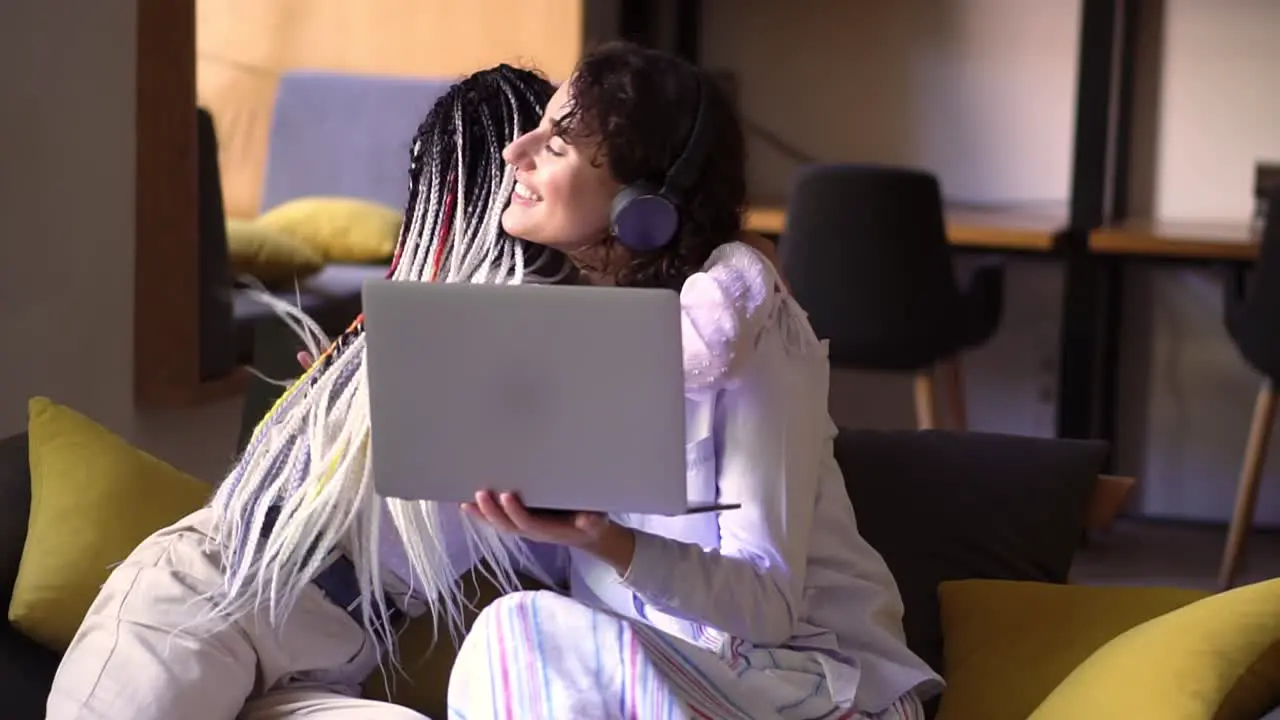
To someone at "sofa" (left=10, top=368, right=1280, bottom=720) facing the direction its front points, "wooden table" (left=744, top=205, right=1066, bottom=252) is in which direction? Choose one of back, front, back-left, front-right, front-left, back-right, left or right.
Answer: back

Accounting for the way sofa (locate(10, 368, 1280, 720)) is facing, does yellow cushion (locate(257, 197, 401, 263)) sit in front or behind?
behind

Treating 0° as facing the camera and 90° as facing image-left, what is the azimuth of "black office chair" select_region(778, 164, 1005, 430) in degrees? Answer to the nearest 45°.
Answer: approximately 225°

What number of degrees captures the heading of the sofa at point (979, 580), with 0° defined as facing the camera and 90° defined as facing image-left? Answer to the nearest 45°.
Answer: approximately 0°

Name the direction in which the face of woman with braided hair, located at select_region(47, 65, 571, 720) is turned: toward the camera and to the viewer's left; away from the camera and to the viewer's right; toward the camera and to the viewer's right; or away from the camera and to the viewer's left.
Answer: away from the camera and to the viewer's right

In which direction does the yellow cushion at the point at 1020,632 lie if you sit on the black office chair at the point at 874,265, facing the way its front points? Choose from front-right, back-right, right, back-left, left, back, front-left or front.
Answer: back-right
